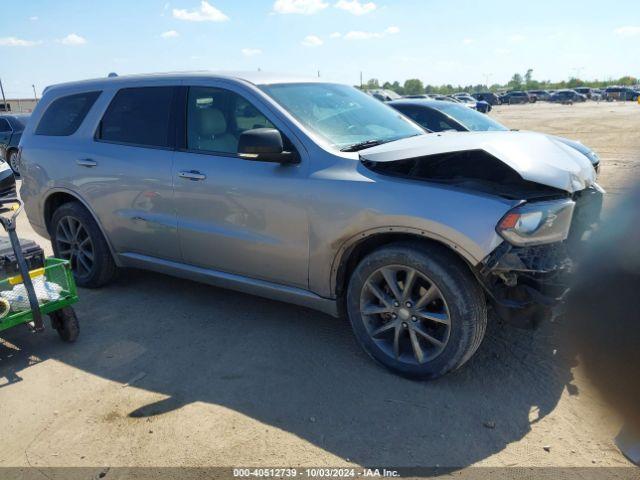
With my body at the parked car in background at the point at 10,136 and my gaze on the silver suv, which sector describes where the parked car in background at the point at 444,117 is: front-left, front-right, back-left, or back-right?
front-left

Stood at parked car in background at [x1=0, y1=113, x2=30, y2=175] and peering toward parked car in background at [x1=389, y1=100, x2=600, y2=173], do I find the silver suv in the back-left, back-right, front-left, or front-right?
front-right

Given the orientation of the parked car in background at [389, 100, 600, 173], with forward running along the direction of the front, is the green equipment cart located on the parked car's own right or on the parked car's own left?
on the parked car's own right

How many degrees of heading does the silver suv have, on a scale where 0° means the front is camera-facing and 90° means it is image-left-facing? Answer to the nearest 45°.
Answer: approximately 315°

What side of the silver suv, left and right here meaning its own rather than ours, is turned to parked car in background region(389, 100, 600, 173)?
left

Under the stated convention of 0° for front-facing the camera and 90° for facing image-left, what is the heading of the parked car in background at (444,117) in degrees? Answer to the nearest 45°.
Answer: approximately 315°

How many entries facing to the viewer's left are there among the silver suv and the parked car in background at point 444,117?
0

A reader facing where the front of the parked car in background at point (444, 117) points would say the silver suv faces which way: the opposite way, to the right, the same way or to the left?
the same way

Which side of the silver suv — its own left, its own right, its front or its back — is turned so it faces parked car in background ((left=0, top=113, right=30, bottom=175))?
back

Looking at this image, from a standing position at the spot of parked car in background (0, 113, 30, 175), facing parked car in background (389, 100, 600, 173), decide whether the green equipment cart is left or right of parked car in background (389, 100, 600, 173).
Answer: right

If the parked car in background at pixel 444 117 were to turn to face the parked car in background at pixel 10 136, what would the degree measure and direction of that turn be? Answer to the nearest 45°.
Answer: approximately 135° to its right
